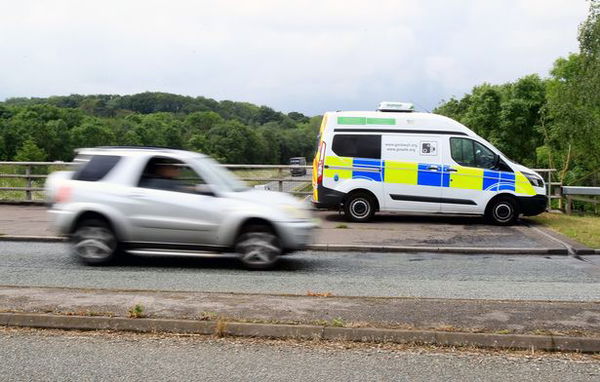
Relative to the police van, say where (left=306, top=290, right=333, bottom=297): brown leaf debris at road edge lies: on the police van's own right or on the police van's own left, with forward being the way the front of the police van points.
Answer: on the police van's own right

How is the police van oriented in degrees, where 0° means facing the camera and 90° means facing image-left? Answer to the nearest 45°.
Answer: approximately 270°

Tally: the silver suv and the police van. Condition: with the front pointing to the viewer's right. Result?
2

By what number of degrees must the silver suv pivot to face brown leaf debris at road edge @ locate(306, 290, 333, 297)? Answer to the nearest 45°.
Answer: approximately 45° to its right

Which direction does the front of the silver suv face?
to the viewer's right

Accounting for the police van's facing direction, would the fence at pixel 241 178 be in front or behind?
behind

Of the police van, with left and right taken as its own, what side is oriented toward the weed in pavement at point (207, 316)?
right

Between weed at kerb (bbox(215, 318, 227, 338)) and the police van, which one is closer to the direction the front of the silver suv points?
the police van
